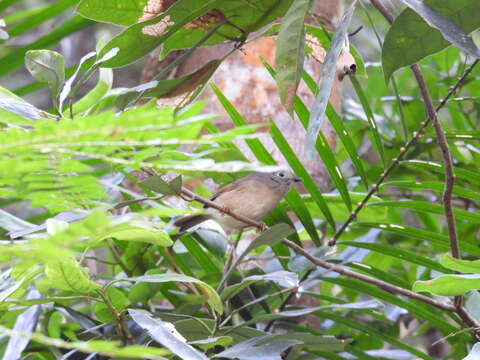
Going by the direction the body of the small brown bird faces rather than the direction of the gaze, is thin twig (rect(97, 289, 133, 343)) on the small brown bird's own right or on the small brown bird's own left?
on the small brown bird's own right

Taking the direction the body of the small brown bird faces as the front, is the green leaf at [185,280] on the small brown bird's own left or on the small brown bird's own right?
on the small brown bird's own right

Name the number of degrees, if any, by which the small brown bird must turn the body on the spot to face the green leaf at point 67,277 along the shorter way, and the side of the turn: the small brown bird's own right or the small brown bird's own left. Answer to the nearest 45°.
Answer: approximately 90° to the small brown bird's own right

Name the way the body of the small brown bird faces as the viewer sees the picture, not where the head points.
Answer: to the viewer's right
